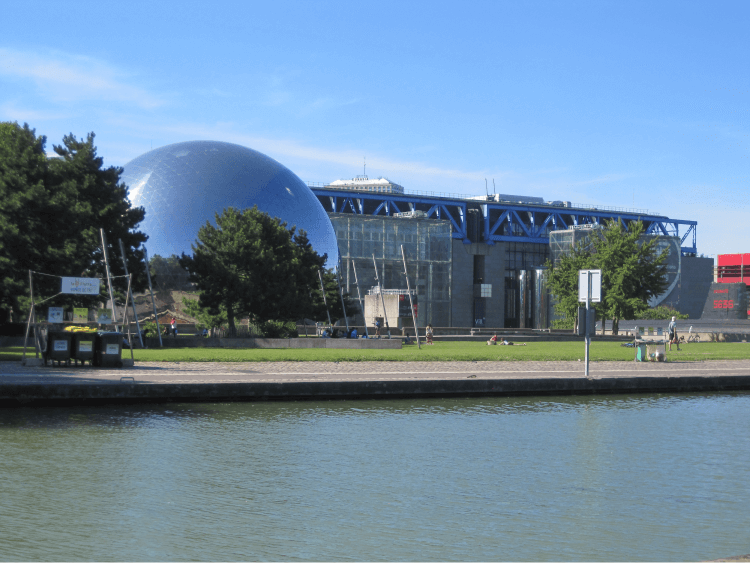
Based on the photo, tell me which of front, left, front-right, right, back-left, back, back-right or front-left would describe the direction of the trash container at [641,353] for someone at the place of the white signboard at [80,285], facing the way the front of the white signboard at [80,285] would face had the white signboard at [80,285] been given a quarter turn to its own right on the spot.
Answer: back

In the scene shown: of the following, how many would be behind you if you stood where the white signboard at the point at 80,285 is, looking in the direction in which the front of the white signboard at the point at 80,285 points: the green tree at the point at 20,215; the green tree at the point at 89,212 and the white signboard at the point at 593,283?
2

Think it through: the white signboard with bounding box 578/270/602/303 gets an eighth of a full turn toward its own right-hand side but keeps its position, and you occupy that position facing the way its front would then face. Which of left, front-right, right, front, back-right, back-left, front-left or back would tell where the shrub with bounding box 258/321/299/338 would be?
left

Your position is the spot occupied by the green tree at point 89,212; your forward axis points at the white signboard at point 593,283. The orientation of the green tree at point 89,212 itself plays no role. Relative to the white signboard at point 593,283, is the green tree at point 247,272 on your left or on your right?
left

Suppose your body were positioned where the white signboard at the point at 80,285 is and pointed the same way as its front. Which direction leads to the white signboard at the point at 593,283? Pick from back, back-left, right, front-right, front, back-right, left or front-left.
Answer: front-left

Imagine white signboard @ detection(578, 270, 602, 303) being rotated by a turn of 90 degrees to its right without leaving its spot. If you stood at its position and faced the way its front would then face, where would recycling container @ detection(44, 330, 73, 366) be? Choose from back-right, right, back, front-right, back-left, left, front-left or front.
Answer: back
